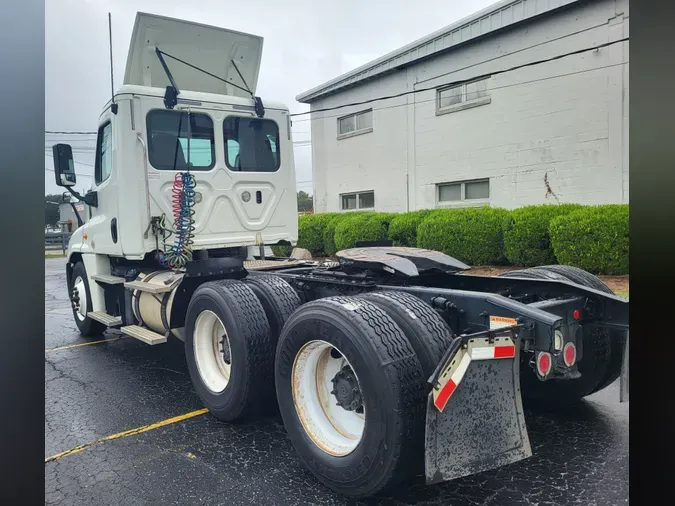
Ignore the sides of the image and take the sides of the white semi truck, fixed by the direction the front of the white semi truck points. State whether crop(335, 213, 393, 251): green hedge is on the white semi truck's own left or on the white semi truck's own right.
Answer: on the white semi truck's own right

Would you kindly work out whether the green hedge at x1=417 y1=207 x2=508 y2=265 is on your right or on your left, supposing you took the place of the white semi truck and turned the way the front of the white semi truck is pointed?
on your right

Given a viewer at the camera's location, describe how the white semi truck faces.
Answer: facing away from the viewer and to the left of the viewer

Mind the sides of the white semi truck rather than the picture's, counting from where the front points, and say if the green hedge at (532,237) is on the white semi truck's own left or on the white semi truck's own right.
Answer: on the white semi truck's own right

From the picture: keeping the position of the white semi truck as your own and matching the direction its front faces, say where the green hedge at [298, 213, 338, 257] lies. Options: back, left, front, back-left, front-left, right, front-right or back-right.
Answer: front-right
